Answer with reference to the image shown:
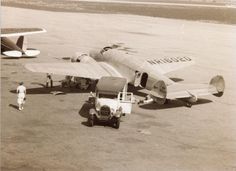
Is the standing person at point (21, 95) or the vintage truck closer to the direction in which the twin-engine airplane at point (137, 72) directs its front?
the standing person

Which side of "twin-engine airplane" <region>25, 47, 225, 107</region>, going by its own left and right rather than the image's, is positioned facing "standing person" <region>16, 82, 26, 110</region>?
left

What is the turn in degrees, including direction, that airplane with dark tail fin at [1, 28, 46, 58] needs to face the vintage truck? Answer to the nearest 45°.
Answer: approximately 135° to its left

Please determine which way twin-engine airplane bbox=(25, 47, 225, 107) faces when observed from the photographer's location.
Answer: facing away from the viewer and to the left of the viewer

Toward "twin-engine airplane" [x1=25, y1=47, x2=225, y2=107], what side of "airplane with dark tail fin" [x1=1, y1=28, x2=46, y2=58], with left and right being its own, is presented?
back

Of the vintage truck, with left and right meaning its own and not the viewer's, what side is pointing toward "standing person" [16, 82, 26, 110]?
right

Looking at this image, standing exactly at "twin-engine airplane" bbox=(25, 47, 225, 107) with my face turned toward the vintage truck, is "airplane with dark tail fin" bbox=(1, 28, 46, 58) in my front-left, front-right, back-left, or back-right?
back-right

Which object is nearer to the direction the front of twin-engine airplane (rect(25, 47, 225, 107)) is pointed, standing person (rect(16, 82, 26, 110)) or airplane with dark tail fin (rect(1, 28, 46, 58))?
the airplane with dark tail fin

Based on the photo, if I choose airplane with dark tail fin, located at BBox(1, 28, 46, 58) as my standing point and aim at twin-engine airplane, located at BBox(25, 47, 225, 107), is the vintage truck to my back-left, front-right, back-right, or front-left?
front-right

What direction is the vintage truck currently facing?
toward the camera
